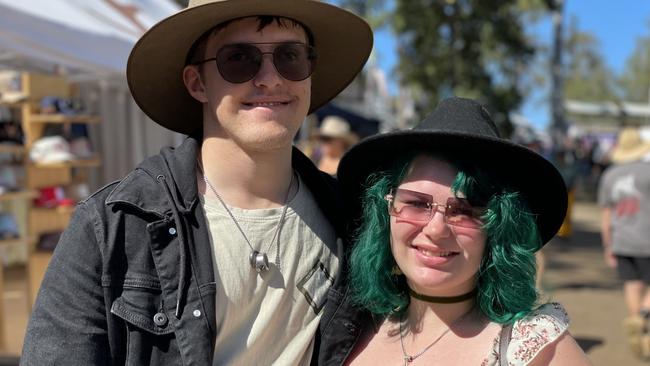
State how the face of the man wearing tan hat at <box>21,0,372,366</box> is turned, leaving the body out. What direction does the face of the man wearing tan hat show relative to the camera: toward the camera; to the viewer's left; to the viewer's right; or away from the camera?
toward the camera

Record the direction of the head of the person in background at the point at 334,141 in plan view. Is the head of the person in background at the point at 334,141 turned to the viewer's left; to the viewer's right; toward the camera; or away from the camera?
toward the camera

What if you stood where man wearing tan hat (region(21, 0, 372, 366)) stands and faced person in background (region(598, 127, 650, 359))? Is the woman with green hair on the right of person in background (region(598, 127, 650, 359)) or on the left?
right

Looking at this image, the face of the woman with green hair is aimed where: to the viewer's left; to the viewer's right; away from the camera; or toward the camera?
toward the camera

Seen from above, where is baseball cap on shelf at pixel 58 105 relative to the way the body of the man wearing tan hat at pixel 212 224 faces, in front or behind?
behind

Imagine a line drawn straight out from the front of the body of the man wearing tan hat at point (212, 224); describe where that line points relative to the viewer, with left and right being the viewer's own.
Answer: facing the viewer and to the right of the viewer

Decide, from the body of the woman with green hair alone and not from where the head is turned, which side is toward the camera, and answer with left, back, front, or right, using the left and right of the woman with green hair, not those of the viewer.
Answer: front
